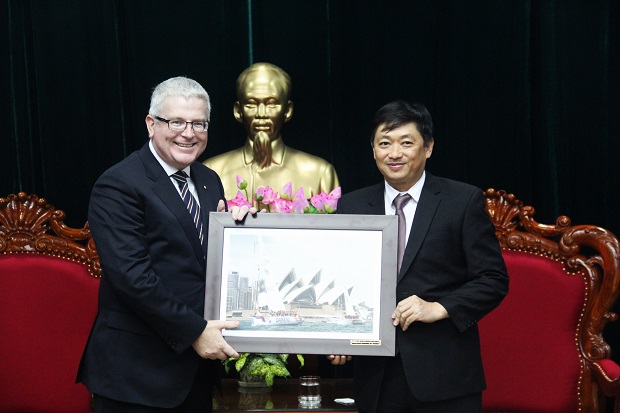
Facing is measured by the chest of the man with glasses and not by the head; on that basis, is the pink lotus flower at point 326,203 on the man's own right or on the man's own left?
on the man's own left

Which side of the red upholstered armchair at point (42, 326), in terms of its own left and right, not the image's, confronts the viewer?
front

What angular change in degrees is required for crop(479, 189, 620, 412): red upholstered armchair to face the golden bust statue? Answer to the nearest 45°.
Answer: approximately 90° to its right

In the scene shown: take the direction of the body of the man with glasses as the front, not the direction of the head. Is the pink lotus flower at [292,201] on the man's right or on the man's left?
on the man's left

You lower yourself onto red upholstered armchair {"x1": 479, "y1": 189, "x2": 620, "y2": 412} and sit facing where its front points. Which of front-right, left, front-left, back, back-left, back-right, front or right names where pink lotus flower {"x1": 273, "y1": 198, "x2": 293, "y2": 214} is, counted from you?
front-right

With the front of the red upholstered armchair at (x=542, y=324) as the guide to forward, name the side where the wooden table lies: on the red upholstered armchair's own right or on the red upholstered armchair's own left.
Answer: on the red upholstered armchair's own right

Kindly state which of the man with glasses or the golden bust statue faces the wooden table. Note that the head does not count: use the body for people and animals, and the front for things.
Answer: the golden bust statue

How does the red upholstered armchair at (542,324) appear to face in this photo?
toward the camera

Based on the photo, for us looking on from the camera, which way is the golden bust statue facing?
facing the viewer

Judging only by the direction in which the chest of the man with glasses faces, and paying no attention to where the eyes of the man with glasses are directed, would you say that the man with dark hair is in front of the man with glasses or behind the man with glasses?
in front

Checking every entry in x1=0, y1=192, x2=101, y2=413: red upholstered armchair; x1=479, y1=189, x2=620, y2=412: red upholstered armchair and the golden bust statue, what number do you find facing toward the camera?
3

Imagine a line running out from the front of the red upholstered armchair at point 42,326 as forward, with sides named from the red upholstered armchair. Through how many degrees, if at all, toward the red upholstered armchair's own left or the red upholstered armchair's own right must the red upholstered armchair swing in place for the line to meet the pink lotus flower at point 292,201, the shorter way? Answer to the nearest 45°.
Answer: approximately 45° to the red upholstered armchair's own left

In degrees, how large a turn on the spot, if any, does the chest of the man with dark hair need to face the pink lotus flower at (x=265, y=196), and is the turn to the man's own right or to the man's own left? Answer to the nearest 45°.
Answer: approximately 90° to the man's own right

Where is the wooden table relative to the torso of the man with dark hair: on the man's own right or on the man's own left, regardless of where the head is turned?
on the man's own right
